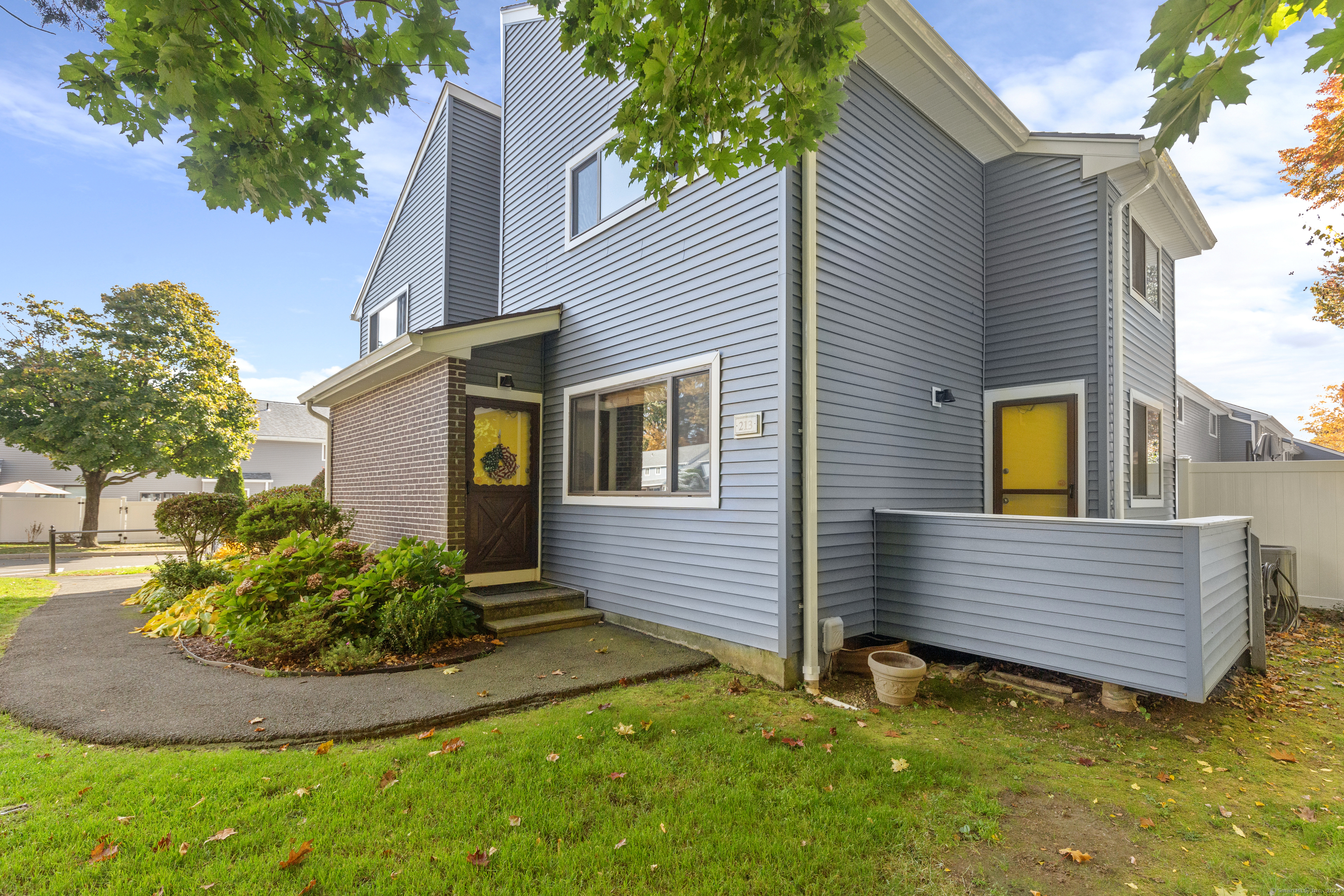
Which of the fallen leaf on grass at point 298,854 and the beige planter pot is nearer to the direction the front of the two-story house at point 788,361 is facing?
the fallen leaf on grass

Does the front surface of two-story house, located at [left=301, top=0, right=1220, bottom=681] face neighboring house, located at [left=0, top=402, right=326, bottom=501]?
no

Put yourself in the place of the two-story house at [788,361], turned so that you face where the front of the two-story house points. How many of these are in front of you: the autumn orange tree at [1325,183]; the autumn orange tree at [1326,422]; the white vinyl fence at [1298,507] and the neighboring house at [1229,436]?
0

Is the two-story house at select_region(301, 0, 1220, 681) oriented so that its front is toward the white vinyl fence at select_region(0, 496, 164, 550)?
no

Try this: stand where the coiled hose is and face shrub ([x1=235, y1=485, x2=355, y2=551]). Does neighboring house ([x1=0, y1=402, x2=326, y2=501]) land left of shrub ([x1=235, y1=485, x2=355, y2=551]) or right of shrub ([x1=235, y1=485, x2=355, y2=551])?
right

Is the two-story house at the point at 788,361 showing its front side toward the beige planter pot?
no

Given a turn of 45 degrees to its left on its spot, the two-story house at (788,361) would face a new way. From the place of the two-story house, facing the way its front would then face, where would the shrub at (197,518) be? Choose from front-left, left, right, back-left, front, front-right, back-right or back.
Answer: right

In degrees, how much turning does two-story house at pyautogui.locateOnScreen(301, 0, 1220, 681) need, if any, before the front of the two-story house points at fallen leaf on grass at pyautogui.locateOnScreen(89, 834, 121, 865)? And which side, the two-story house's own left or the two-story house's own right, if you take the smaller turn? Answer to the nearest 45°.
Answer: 0° — it already faces it

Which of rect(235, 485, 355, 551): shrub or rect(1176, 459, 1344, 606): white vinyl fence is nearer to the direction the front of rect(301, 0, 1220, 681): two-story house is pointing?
the shrub

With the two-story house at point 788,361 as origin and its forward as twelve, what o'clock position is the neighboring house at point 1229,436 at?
The neighboring house is roughly at 6 o'clock from the two-story house.

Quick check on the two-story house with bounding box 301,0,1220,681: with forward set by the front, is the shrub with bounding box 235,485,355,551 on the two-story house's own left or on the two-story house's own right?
on the two-story house's own right

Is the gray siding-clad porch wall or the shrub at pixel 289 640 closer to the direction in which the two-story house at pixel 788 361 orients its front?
the shrub

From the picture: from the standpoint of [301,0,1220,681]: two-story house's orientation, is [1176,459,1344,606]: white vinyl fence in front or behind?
behind

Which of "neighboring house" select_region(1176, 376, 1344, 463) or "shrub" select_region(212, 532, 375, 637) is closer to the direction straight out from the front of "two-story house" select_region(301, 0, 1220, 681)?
the shrub

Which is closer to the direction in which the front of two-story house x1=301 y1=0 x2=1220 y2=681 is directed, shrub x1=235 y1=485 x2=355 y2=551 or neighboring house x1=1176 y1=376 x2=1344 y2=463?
the shrub

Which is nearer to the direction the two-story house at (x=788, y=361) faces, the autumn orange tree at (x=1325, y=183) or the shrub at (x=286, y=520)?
the shrub

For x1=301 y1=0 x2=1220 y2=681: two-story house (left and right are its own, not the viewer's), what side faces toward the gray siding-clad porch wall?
left

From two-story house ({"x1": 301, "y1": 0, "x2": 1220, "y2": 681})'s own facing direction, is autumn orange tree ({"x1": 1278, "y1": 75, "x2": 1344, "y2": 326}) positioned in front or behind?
behind

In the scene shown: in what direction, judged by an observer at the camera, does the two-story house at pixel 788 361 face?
facing the viewer and to the left of the viewer

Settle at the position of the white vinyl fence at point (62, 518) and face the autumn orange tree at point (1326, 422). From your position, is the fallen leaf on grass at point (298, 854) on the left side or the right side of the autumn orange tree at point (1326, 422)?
right

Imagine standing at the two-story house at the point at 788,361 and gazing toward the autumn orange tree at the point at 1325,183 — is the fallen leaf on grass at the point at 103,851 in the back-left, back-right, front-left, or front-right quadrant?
back-right
